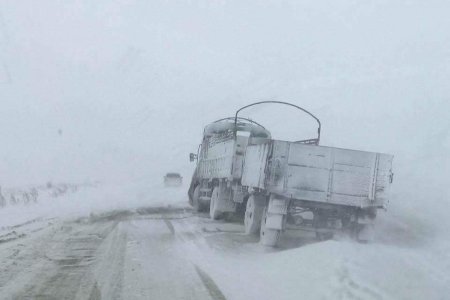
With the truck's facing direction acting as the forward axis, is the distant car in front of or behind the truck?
in front

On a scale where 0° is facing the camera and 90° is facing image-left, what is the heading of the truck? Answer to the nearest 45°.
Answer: approximately 135°
